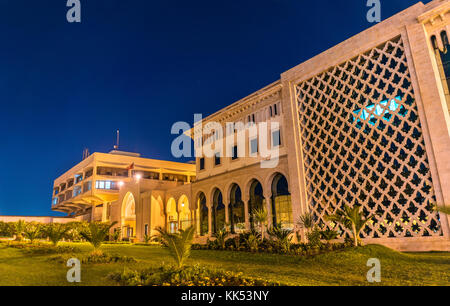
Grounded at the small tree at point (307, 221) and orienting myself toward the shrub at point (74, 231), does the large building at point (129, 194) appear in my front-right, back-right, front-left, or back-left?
front-right

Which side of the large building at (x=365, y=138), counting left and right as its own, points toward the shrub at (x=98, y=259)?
front

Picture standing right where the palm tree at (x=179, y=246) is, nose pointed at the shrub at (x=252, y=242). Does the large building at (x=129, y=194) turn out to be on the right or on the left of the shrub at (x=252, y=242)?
left

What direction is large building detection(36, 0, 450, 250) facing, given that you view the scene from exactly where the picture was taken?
facing the viewer and to the left of the viewer

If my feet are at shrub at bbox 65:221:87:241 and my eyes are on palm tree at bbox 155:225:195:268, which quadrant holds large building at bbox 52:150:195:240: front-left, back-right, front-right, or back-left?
back-left

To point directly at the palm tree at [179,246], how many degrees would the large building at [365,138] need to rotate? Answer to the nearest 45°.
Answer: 0° — it already faces it

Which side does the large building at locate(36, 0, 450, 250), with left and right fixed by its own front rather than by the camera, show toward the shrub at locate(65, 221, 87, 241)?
right

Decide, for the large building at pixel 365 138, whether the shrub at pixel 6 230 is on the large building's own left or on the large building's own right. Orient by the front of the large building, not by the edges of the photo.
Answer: on the large building's own right
